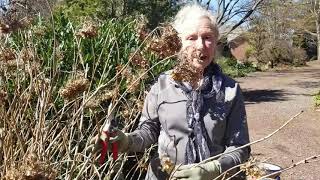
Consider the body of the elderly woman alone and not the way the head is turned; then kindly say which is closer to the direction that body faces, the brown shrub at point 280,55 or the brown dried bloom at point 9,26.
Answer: the brown dried bloom

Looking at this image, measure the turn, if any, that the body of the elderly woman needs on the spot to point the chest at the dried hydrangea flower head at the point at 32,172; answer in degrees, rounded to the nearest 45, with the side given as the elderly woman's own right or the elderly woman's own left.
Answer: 0° — they already face it

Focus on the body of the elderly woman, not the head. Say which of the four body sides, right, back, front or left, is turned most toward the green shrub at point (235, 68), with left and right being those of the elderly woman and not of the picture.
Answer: back

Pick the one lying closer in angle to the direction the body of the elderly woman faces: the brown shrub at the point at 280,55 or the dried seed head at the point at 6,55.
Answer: the dried seed head

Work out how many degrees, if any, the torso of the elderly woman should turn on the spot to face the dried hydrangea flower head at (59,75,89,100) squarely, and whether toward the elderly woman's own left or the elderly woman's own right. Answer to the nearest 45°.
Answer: approximately 45° to the elderly woman's own right

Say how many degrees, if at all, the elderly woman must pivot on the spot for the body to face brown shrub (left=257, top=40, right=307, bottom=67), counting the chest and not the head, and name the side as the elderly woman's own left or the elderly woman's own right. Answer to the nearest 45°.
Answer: approximately 180°

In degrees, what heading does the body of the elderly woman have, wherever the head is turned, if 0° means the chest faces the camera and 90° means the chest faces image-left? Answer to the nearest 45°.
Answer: approximately 0°

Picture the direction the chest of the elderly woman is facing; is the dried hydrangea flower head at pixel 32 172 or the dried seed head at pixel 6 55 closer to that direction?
the dried hydrangea flower head

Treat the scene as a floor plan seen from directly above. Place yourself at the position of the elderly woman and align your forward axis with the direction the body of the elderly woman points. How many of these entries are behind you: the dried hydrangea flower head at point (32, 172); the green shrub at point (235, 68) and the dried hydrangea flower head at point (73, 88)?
1

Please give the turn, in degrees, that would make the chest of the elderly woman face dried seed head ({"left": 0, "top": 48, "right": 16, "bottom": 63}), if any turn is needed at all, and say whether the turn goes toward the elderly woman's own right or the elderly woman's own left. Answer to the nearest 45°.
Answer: approximately 90° to the elderly woman's own right
